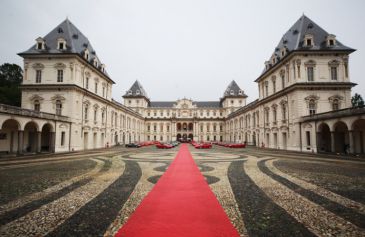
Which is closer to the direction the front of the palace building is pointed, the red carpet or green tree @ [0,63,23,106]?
the red carpet

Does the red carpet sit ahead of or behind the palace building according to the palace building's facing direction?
ahead

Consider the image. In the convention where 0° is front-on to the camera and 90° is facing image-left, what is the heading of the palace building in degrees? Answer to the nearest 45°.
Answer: approximately 0°

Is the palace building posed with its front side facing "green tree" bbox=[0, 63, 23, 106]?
no
